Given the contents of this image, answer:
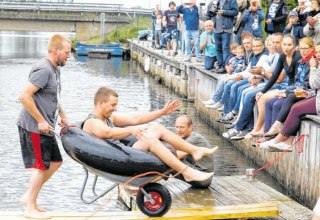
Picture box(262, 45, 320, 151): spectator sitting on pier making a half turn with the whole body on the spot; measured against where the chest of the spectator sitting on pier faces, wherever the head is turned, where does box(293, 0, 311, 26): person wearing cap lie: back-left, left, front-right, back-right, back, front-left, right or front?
left

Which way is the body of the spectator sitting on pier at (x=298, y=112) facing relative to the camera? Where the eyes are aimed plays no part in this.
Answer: to the viewer's left

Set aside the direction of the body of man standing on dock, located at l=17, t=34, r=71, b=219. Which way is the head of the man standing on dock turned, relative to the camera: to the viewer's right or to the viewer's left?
to the viewer's right

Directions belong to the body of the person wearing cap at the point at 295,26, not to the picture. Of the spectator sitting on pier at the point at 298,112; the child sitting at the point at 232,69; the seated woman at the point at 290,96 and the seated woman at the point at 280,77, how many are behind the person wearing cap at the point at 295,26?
0

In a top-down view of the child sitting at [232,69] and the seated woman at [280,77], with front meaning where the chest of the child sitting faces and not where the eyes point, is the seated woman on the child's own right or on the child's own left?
on the child's own left

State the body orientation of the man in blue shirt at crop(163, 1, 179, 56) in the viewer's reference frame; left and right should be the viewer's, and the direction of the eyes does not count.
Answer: facing the viewer

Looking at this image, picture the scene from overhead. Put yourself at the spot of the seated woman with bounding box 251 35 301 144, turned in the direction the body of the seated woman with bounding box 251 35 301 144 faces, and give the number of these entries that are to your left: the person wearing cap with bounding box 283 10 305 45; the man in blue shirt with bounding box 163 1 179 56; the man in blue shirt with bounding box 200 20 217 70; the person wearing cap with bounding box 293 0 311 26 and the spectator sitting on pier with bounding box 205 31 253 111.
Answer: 0

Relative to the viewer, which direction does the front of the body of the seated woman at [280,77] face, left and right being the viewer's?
facing the viewer and to the left of the viewer

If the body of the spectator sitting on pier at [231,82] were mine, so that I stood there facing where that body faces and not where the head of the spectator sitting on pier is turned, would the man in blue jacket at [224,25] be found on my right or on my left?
on my right

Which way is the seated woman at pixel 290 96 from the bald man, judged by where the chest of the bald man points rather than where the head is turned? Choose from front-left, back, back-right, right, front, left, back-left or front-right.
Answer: back

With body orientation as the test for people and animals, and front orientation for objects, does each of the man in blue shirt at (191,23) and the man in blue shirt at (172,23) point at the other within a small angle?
no

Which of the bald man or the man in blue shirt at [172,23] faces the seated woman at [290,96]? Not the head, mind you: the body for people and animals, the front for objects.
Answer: the man in blue shirt

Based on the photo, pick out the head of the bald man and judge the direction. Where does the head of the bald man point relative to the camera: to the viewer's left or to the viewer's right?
to the viewer's left

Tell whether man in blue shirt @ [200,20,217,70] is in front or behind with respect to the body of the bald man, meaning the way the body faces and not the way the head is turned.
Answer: behind
